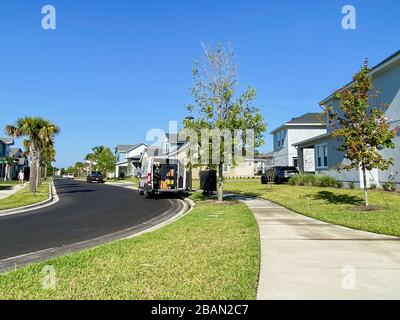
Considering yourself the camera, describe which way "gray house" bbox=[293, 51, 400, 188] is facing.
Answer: facing the viewer and to the left of the viewer

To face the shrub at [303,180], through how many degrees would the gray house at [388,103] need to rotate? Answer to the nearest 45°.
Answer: approximately 90° to its right

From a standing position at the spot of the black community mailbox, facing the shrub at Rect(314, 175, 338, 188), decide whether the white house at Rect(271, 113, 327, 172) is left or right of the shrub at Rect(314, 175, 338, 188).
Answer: left

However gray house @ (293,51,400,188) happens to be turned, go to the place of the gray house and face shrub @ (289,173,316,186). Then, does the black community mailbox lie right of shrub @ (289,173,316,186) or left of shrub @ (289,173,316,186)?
left

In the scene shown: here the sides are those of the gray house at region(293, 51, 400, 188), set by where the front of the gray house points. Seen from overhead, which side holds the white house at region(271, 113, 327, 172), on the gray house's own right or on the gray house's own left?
on the gray house's own right

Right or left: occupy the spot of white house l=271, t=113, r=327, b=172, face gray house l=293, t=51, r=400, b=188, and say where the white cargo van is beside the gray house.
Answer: right

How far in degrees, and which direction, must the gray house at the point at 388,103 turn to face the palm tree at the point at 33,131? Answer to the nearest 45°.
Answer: approximately 45° to its right
